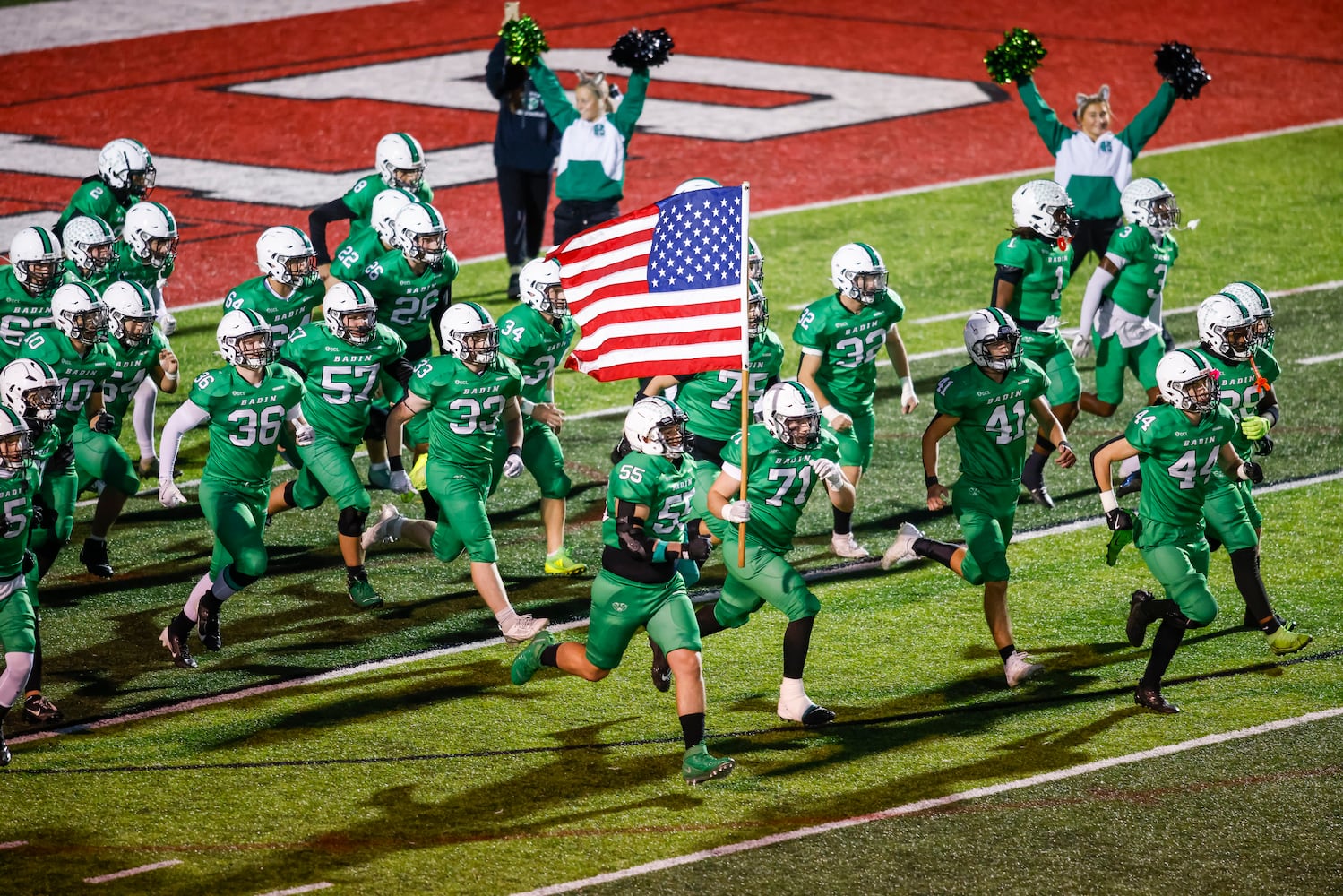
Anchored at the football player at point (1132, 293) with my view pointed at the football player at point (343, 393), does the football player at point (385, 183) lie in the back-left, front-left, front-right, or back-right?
front-right

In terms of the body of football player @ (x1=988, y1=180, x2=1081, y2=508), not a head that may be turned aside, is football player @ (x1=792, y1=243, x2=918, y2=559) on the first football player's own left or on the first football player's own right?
on the first football player's own right

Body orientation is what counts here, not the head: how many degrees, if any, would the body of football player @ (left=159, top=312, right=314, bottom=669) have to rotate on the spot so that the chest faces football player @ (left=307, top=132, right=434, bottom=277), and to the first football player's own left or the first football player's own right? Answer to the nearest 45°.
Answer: approximately 135° to the first football player's own left

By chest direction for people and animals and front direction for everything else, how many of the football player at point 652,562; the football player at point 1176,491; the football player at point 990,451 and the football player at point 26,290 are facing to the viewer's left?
0

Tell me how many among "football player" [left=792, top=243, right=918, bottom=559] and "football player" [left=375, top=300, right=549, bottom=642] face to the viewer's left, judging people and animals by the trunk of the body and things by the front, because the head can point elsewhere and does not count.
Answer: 0

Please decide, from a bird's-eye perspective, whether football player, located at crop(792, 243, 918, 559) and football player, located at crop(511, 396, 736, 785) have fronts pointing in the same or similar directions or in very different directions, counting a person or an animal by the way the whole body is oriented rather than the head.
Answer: same or similar directions

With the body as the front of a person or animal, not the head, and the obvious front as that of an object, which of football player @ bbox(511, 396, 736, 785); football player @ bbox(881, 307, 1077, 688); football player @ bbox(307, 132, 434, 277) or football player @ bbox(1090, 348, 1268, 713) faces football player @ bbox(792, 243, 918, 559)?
football player @ bbox(307, 132, 434, 277)

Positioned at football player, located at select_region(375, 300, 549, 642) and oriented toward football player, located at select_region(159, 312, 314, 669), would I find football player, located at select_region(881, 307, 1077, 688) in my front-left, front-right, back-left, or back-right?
back-left

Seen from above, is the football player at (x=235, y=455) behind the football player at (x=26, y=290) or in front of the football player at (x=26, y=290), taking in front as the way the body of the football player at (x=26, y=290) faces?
in front

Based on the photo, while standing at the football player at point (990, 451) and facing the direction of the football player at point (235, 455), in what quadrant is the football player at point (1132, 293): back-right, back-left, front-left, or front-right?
back-right

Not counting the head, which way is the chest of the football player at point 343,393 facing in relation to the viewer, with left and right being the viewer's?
facing the viewer and to the right of the viewer

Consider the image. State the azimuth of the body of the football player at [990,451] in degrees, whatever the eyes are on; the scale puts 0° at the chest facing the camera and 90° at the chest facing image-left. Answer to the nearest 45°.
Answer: approximately 315°

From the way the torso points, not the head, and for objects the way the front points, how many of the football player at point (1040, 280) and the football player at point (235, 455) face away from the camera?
0

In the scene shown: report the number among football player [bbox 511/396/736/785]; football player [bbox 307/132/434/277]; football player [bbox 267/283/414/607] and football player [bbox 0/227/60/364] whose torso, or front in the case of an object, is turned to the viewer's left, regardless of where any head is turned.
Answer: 0

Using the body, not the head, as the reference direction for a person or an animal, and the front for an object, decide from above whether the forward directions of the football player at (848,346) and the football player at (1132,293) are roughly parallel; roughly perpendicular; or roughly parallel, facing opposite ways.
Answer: roughly parallel
